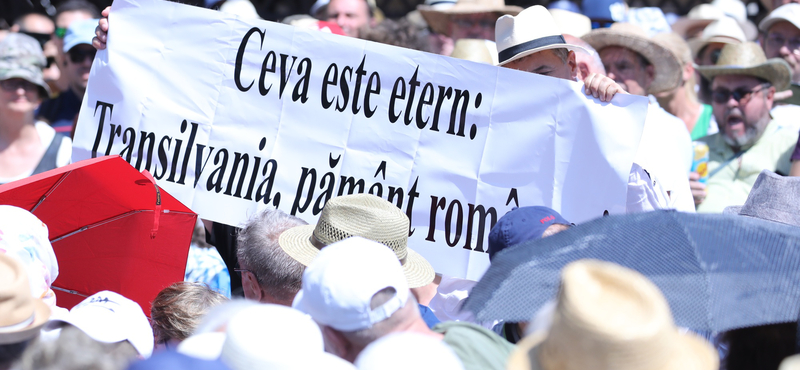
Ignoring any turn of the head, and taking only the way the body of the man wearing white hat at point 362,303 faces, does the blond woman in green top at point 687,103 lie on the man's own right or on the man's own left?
on the man's own right

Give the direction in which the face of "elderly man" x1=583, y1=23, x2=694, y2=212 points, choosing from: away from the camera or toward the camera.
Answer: toward the camera

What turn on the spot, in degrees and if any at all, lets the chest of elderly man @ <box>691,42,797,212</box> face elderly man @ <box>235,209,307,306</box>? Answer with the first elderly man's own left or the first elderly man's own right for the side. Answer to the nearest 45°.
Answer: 0° — they already face them

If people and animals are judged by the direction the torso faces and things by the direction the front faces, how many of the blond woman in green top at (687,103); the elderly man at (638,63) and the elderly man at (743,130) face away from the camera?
0

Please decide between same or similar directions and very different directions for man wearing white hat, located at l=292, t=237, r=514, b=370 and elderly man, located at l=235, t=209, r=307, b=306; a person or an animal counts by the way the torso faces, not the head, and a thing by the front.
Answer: same or similar directions

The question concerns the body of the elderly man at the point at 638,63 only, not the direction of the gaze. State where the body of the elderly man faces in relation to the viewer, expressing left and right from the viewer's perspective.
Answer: facing the viewer and to the left of the viewer

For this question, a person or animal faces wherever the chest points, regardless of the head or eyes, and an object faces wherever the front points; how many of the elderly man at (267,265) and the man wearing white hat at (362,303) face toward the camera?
0

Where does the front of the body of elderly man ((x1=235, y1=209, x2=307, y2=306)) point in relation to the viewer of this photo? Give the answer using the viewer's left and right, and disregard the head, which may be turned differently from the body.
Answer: facing away from the viewer and to the left of the viewer

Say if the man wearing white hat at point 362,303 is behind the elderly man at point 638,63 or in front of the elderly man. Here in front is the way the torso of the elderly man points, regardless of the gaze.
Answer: in front

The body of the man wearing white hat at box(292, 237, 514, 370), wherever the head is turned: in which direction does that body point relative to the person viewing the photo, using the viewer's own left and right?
facing away from the viewer and to the left of the viewer

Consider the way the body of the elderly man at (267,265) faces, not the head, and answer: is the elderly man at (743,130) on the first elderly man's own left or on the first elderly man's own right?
on the first elderly man's own right
